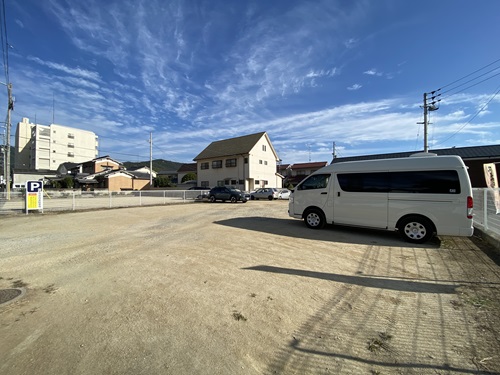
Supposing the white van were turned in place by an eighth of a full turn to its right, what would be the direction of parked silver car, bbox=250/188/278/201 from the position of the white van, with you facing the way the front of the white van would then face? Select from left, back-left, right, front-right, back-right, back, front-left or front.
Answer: front

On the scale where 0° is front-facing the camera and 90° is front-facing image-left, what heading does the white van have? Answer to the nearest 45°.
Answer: approximately 90°

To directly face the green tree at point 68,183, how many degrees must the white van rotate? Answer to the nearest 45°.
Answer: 0° — it already faces it

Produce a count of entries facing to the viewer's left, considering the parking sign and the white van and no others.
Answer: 1

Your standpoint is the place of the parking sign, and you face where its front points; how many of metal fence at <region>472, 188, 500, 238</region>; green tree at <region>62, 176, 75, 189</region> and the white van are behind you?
1

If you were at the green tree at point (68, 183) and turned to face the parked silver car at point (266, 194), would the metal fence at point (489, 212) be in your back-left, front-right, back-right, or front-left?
front-right

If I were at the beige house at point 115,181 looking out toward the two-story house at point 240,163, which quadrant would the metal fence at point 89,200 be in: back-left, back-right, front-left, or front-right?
front-right

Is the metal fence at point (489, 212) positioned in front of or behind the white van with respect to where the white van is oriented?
behind

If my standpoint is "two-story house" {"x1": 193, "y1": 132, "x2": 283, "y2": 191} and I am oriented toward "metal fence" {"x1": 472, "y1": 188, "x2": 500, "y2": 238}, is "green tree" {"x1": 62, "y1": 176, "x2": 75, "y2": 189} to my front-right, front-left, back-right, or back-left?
back-right

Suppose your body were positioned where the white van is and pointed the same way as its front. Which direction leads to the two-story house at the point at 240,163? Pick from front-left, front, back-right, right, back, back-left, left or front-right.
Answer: front-right

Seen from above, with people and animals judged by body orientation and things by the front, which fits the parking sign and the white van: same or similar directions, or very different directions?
very different directions

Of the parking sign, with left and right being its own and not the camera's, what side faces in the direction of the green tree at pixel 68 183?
back

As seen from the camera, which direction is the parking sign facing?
toward the camera

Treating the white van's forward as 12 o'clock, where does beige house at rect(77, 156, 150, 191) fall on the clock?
The beige house is roughly at 1 o'clock from the white van.

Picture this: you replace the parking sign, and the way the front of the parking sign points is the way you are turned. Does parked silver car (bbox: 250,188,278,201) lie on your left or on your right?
on your left

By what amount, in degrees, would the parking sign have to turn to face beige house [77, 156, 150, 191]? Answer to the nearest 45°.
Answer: approximately 180°

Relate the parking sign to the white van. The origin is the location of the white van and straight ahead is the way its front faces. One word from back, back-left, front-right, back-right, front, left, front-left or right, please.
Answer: front
